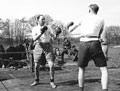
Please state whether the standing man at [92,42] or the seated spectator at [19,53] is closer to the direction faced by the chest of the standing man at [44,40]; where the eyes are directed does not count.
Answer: the standing man

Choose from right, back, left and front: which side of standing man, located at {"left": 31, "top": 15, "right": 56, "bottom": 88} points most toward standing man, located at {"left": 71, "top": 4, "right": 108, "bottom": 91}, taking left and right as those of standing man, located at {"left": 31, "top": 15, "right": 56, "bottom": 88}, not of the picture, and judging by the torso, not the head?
front

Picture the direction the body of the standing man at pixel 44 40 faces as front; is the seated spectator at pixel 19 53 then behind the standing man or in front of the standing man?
behind

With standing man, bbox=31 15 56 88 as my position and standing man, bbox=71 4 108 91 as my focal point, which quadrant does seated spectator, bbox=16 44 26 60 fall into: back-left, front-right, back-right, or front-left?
back-left
